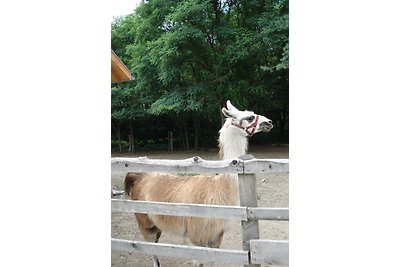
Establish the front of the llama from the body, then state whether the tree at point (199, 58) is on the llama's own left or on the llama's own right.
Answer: on the llama's own left

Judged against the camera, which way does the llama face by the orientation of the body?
to the viewer's right
